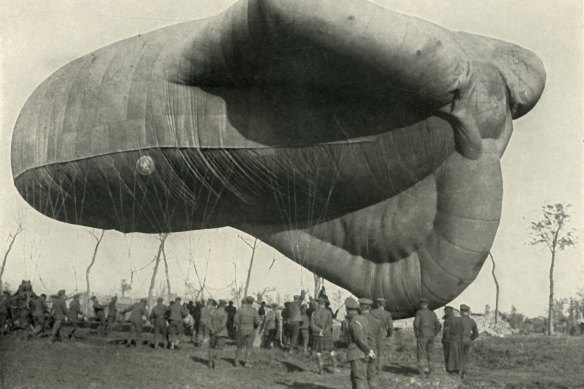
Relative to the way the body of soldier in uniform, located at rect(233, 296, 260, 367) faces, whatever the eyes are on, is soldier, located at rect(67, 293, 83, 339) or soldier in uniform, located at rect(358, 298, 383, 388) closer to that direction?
the soldier

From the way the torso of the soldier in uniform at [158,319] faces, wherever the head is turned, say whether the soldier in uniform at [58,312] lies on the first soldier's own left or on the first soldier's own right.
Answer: on the first soldier's own left

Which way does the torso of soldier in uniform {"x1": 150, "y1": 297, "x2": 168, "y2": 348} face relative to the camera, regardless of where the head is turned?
away from the camera

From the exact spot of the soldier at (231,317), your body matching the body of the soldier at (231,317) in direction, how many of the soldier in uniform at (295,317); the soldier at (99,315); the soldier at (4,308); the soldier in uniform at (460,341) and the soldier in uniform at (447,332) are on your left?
2

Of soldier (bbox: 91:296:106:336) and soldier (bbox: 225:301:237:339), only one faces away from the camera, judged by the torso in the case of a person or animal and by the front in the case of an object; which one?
soldier (bbox: 225:301:237:339)

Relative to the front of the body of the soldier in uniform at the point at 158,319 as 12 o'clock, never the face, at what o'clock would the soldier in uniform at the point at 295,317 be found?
the soldier in uniform at the point at 295,317 is roughly at 3 o'clock from the soldier in uniform at the point at 158,319.

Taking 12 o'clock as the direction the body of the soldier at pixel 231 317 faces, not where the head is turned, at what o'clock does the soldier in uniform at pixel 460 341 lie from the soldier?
The soldier in uniform is roughly at 5 o'clock from the soldier.
